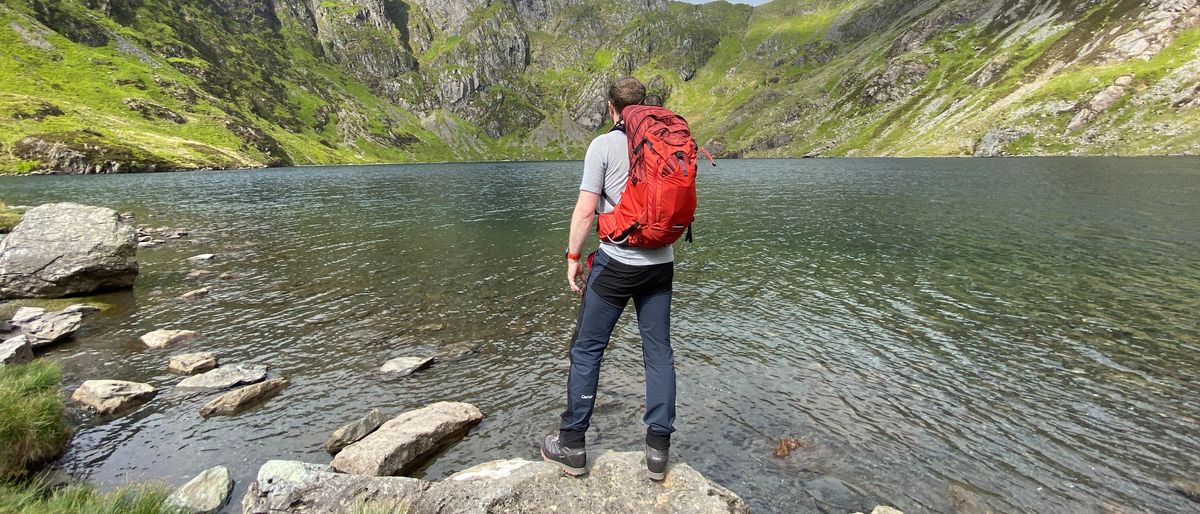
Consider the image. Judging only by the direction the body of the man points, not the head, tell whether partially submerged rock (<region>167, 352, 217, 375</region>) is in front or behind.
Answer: in front

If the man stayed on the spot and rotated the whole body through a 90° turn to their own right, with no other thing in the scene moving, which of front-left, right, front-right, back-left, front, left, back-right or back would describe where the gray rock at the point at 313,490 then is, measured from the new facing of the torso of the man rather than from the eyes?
back-left

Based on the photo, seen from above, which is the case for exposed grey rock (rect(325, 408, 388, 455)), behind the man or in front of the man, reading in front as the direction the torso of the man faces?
in front

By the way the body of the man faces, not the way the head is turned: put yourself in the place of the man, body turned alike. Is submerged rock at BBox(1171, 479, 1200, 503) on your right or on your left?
on your right

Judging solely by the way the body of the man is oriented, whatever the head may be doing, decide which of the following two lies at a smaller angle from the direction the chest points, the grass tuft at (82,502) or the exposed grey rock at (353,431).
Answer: the exposed grey rock

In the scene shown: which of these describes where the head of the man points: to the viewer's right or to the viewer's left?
to the viewer's left

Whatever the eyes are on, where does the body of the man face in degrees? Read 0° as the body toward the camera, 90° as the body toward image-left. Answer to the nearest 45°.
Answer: approximately 135°

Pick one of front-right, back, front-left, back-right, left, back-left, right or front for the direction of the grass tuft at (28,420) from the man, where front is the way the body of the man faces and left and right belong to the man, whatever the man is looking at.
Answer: front-left

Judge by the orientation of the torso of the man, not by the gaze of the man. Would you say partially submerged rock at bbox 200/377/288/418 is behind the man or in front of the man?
in front
